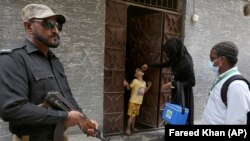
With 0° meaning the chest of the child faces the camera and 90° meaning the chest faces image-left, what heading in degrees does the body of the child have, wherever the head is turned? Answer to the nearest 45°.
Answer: approximately 315°

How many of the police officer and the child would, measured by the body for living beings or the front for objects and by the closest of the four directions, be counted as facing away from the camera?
0

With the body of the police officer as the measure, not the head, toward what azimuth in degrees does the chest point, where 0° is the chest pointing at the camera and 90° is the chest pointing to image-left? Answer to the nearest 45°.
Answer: approximately 315°

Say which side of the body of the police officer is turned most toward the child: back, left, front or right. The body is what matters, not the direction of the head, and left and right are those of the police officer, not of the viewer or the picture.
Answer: left

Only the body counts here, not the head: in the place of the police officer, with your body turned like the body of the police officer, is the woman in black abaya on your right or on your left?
on your left
